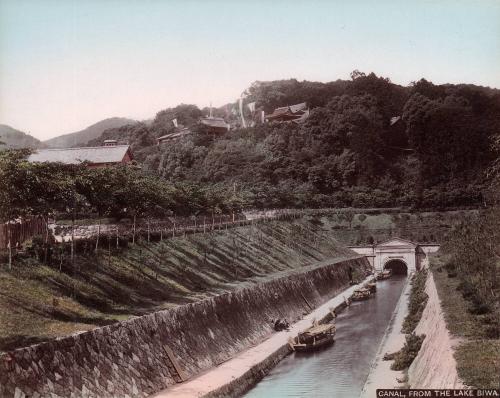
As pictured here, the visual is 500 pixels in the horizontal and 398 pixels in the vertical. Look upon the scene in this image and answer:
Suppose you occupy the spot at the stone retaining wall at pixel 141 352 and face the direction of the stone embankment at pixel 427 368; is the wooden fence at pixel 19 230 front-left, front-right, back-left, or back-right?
back-left
